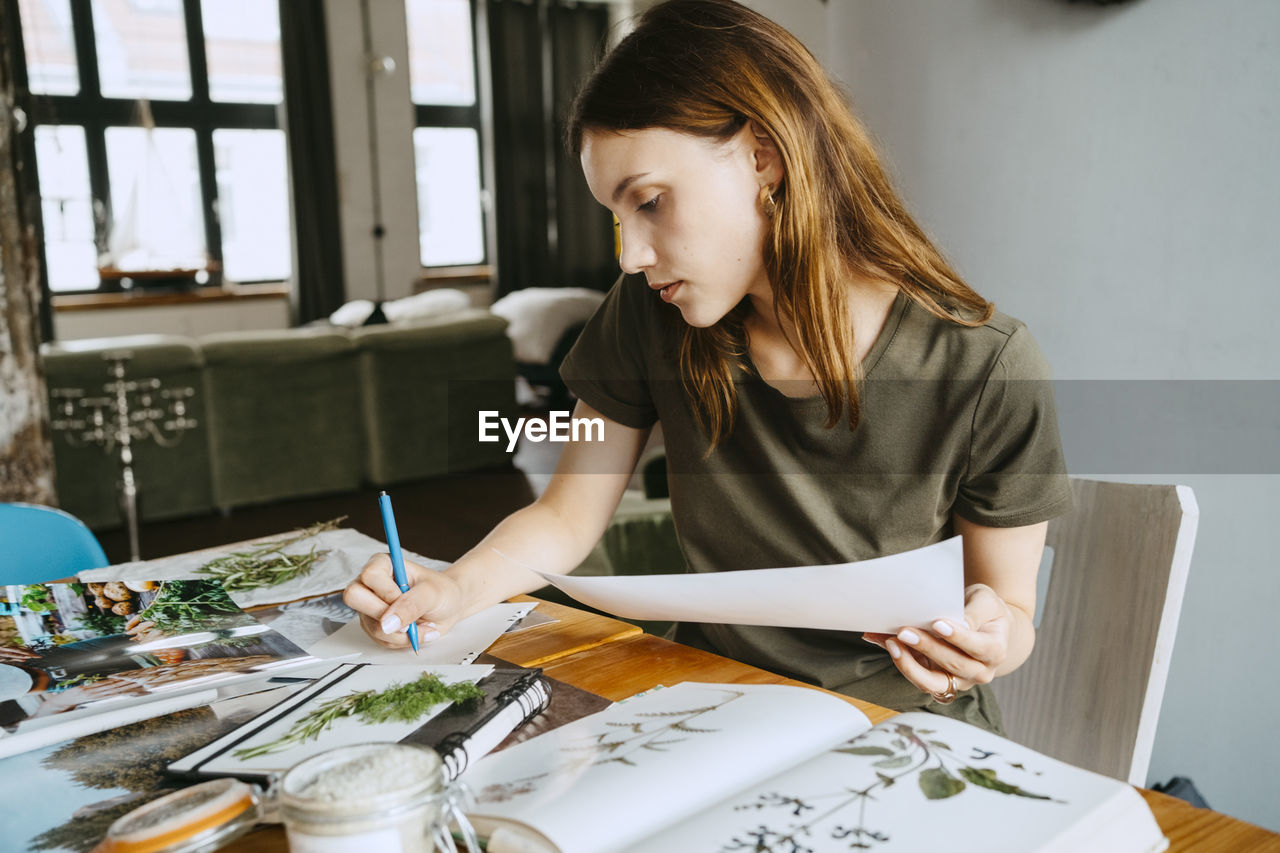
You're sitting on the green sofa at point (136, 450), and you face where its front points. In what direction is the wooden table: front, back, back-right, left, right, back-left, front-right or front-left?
back

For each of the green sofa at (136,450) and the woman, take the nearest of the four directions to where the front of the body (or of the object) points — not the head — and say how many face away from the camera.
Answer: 1

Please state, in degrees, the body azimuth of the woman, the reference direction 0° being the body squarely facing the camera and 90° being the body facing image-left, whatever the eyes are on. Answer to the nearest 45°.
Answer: approximately 45°

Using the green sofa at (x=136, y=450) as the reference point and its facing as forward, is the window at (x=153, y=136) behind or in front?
in front

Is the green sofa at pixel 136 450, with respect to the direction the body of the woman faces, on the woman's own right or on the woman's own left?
on the woman's own right

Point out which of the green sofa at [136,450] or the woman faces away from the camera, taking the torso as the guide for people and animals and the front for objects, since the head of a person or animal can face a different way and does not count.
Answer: the green sofa

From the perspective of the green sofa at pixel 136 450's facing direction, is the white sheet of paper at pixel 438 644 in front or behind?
behind

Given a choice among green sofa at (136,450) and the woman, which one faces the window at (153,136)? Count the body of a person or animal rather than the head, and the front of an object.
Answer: the green sofa

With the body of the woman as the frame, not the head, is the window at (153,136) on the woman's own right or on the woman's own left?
on the woman's own right

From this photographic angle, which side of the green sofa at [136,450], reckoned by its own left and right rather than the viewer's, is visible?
back

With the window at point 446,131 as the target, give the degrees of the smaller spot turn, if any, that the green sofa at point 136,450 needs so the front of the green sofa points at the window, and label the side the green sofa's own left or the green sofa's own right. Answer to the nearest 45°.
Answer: approximately 45° to the green sofa's own right

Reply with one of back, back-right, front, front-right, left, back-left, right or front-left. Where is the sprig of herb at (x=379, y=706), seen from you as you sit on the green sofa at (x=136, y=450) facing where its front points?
back
